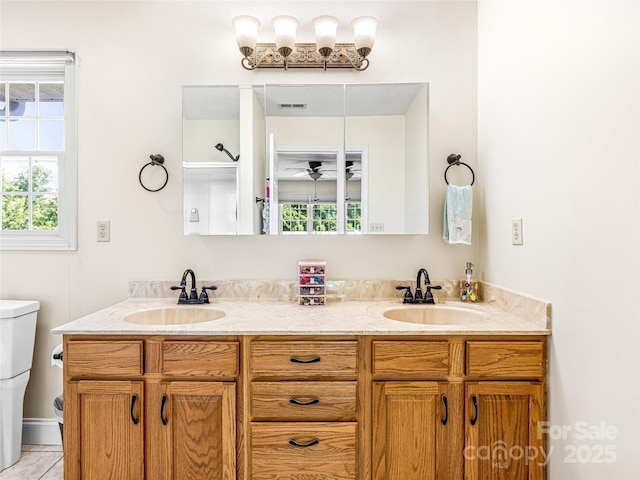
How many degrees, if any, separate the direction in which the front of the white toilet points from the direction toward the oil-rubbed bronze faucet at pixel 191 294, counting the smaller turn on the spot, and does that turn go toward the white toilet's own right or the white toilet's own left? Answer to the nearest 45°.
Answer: approximately 90° to the white toilet's own left

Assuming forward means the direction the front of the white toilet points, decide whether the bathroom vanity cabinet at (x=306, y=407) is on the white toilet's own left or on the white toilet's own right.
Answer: on the white toilet's own left

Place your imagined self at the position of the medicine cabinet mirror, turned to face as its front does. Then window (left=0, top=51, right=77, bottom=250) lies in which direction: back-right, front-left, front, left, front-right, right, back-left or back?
right

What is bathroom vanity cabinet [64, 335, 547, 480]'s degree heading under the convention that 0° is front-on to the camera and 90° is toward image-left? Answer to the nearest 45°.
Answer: approximately 0°

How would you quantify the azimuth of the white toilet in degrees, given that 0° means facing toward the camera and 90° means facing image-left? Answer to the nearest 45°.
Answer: approximately 45°

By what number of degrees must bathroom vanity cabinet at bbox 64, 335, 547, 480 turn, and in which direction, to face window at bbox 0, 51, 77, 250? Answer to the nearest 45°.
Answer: approximately 135° to its right

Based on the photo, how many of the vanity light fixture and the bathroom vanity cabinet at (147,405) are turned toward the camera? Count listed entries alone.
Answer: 2
